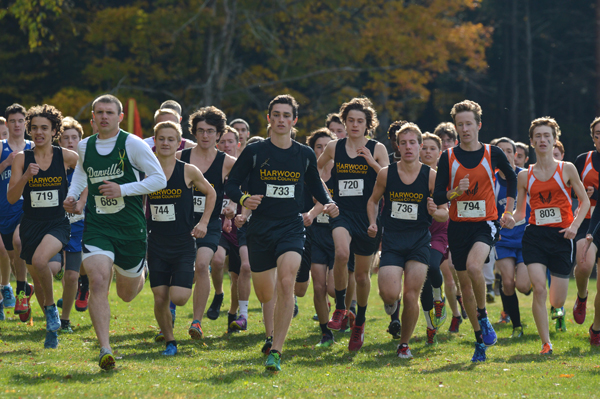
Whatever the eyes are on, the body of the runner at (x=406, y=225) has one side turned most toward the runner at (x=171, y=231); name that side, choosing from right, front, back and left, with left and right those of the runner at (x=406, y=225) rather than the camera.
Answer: right

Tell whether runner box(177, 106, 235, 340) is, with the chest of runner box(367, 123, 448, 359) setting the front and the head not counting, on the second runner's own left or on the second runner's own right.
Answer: on the second runner's own right

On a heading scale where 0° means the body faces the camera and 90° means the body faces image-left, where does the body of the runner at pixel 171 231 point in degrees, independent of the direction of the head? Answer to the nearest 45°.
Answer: approximately 0°

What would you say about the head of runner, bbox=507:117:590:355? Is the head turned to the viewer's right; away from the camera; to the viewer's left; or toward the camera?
toward the camera

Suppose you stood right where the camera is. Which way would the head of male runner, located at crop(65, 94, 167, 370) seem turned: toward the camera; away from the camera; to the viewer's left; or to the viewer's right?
toward the camera

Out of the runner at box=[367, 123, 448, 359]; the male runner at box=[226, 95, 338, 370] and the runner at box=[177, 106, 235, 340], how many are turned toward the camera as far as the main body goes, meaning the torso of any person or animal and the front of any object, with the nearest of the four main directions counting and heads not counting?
3

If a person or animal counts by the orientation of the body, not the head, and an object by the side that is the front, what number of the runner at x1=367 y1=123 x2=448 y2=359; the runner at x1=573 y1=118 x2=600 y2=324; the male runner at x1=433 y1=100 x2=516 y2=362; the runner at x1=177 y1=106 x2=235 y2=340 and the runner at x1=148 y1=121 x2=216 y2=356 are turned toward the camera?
5

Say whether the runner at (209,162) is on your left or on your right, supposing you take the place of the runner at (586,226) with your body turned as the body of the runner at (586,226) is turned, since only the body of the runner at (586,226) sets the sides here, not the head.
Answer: on your right

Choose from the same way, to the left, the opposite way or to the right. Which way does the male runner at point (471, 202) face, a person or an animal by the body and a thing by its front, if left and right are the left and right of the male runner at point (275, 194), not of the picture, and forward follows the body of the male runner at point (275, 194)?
the same way

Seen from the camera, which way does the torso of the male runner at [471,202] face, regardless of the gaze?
toward the camera

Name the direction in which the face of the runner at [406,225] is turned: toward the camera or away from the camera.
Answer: toward the camera

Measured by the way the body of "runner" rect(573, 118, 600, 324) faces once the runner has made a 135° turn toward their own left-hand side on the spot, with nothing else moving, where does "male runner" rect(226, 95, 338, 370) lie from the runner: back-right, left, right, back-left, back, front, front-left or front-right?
back

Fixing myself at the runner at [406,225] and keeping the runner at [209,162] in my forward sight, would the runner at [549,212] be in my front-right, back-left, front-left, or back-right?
back-right

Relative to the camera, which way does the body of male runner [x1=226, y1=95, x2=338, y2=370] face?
toward the camera

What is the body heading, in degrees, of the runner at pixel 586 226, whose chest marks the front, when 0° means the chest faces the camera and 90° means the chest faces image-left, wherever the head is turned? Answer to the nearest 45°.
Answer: approximately 0°

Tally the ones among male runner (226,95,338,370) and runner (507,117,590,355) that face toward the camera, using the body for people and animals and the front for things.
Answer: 2

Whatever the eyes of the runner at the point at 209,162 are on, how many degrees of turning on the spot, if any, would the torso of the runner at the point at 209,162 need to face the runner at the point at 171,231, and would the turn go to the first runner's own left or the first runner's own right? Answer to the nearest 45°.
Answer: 0° — they already face them
